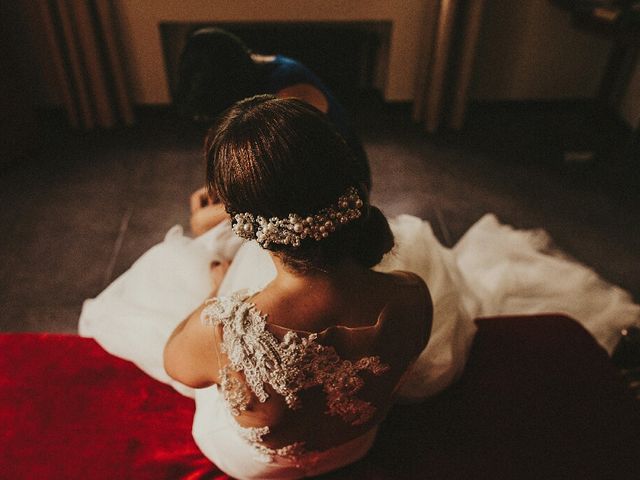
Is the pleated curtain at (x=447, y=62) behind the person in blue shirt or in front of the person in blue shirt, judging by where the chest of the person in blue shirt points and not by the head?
behind

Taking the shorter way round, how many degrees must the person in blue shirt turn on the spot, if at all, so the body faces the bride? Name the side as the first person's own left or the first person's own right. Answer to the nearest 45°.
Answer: approximately 45° to the first person's own left

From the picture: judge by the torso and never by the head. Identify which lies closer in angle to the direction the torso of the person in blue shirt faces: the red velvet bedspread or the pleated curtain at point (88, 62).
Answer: the red velvet bedspread

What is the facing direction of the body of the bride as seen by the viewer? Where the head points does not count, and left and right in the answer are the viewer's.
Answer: facing away from the viewer and to the left of the viewer

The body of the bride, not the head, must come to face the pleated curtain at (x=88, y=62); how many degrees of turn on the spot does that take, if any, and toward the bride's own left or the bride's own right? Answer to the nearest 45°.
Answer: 0° — they already face it
